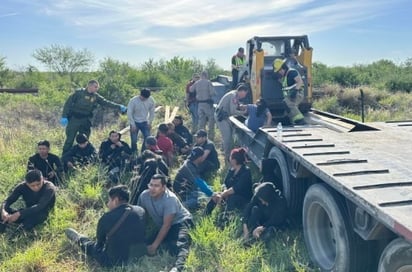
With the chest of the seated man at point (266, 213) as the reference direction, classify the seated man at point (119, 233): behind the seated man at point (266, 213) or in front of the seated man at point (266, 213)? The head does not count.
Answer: in front

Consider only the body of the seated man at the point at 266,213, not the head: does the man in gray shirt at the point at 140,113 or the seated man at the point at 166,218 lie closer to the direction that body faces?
the seated man

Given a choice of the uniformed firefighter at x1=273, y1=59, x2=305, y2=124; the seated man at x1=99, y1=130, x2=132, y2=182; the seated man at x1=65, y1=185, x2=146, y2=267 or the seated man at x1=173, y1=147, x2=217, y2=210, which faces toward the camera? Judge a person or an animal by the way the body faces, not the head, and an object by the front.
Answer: the seated man at x1=99, y1=130, x2=132, y2=182

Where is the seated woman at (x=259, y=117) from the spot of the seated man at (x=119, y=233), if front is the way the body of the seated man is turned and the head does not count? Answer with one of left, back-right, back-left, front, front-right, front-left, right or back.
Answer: right

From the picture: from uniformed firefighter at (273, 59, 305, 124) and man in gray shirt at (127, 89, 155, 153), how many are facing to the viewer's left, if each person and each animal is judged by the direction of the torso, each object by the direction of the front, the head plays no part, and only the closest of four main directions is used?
1

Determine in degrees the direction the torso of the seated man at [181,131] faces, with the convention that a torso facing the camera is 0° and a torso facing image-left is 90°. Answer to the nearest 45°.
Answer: approximately 45°

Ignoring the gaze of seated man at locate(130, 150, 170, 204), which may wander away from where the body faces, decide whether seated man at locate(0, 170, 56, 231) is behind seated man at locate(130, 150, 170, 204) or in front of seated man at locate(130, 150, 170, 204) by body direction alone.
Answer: in front

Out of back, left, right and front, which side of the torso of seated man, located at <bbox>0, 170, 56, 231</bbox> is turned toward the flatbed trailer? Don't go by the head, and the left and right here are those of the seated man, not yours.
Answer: left

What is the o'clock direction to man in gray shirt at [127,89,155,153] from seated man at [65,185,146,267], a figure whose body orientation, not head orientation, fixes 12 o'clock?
The man in gray shirt is roughly at 2 o'clock from the seated man.

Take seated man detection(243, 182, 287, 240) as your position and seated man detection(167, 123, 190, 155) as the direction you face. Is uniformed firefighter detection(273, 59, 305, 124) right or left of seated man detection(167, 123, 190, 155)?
right

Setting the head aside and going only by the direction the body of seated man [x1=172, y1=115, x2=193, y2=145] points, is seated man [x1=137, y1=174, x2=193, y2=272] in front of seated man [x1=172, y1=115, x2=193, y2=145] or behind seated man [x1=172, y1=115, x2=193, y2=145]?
in front

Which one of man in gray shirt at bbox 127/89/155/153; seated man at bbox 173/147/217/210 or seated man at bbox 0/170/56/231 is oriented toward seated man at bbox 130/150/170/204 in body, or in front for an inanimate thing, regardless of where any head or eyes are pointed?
the man in gray shirt

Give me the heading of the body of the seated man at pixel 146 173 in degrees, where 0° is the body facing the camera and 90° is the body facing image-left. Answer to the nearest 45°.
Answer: approximately 45°
